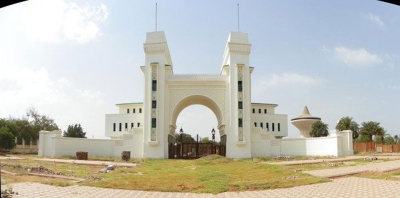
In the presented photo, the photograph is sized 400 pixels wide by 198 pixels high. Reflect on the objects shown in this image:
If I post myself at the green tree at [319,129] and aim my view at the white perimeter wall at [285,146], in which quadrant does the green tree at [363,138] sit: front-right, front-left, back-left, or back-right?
back-left

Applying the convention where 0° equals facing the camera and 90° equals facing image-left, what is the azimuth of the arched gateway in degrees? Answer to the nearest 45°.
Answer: approximately 0°

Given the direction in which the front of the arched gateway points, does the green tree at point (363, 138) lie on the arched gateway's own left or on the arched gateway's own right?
on the arched gateway's own left

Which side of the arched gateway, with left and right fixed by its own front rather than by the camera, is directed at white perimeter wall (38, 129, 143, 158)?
right

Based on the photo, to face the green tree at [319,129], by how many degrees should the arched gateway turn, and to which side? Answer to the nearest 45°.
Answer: approximately 135° to its left

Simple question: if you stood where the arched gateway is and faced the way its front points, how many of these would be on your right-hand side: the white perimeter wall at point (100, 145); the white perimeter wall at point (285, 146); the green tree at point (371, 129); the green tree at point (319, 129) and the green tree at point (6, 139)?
2

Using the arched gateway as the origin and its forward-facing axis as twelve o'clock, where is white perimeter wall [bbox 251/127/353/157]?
The white perimeter wall is roughly at 9 o'clock from the arched gateway.

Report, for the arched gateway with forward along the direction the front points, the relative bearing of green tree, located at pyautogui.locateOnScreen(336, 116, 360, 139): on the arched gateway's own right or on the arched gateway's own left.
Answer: on the arched gateway's own left

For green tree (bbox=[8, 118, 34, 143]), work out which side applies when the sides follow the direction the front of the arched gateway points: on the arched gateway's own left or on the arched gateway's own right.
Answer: on the arched gateway's own right

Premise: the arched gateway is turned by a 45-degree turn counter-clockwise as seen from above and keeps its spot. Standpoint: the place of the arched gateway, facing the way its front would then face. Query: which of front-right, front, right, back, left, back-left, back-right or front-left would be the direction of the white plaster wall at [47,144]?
back-right

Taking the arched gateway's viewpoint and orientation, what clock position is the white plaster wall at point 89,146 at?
The white plaster wall is roughly at 3 o'clock from the arched gateway.

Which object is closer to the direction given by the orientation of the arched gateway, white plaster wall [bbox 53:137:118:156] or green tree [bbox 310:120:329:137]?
the white plaster wall
